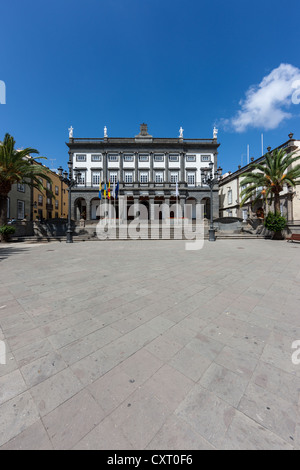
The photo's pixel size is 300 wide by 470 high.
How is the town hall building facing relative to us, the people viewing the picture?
facing the viewer

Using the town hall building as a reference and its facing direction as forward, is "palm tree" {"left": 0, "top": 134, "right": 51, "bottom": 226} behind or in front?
in front

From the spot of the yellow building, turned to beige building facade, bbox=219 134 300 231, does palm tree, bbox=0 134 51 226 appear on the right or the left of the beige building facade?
right

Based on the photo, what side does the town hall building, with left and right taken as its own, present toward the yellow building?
right

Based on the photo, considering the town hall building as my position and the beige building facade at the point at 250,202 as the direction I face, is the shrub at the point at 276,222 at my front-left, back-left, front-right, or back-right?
front-right

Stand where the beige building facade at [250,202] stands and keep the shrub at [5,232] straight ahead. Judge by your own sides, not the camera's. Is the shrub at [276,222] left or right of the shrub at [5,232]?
left

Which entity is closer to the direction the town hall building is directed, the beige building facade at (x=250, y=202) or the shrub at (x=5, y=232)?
the shrub
